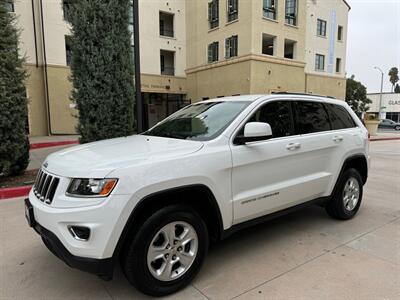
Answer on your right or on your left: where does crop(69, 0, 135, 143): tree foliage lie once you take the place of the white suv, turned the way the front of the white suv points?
on your right

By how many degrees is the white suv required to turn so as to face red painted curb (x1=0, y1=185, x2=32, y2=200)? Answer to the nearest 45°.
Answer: approximately 90° to its right

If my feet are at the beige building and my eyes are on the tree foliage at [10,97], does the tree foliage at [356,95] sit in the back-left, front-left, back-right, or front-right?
back-left

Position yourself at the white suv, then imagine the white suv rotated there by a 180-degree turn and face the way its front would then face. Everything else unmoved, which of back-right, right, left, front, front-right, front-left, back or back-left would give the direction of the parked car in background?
front

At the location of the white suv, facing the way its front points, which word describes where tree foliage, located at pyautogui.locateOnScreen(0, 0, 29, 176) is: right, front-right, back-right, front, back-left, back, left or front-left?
right

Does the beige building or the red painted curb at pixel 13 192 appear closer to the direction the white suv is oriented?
the red painted curb

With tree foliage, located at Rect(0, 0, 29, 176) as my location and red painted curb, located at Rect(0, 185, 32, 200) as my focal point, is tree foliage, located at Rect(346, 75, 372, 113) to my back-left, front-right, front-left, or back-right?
back-left

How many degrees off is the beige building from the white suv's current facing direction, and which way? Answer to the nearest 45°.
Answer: approximately 135° to its right

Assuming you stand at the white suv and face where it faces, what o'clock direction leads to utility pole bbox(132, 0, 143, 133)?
The utility pole is roughly at 4 o'clock from the white suv.

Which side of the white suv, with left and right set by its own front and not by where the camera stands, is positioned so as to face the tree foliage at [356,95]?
back

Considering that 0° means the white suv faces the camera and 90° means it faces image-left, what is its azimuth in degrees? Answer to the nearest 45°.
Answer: approximately 45°
